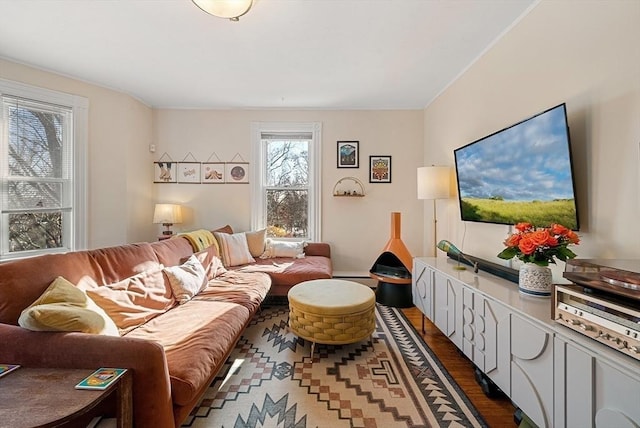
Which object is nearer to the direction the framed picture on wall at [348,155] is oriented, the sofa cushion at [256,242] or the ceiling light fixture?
the ceiling light fixture

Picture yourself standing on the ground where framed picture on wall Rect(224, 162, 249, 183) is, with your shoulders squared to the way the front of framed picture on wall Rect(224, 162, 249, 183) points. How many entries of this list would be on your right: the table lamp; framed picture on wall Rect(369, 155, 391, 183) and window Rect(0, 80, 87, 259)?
2

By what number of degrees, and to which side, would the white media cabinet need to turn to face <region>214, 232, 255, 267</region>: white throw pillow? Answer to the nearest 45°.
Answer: approximately 45° to its right

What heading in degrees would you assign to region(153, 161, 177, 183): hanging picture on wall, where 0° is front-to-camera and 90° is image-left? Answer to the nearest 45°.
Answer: approximately 0°

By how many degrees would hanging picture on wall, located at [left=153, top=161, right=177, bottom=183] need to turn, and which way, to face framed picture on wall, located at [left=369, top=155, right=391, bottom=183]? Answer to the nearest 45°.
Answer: approximately 45° to its left

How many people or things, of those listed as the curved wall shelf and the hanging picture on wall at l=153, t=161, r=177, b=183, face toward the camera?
2

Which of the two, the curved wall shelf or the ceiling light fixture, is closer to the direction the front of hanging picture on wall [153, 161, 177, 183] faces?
the ceiling light fixture
